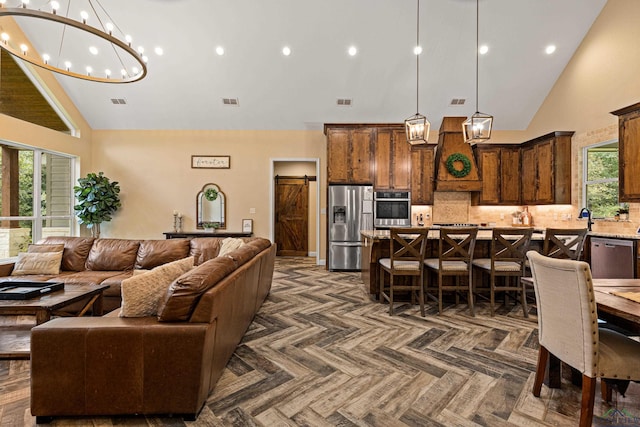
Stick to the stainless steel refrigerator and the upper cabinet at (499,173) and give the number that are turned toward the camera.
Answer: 2

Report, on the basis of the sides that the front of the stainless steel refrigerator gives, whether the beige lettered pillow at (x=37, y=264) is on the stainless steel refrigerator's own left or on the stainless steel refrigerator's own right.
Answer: on the stainless steel refrigerator's own right

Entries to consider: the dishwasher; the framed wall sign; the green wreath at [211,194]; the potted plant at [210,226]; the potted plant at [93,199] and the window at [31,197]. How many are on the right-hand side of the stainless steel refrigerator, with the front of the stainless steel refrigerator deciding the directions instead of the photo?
5

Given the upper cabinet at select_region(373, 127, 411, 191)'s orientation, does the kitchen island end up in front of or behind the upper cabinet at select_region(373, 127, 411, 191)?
in front

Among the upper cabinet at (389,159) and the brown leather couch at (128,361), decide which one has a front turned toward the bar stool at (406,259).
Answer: the upper cabinet

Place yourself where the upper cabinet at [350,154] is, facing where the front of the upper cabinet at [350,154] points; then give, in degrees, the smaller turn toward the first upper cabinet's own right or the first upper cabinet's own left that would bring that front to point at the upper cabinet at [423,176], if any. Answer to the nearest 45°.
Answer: approximately 90° to the first upper cabinet's own left

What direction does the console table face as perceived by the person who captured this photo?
facing the viewer

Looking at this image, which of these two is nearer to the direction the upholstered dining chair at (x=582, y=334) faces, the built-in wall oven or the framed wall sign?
the built-in wall oven

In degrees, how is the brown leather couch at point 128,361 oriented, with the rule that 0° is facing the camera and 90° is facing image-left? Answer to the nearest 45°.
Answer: approximately 90°

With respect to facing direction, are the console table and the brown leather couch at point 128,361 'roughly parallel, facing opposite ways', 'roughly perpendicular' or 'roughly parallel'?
roughly perpendicular

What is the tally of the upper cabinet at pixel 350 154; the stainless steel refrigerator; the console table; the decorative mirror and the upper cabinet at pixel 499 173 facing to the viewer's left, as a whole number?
0

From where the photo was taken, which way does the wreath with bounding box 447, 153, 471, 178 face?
toward the camera

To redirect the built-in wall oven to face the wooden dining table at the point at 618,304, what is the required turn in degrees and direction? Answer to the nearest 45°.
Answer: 0° — it already faces it

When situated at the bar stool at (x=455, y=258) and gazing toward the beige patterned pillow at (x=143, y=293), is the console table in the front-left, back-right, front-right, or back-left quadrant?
front-right

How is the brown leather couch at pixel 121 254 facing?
toward the camera

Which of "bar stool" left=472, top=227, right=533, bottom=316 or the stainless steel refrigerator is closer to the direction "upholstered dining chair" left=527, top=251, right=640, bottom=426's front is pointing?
the bar stool

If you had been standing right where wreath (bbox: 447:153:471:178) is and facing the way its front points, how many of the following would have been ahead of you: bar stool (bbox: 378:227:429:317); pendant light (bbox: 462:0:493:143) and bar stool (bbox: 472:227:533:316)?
3

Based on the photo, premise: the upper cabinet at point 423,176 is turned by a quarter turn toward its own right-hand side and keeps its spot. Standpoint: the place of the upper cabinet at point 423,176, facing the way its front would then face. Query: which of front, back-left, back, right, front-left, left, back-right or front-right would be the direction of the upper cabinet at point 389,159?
front-left
